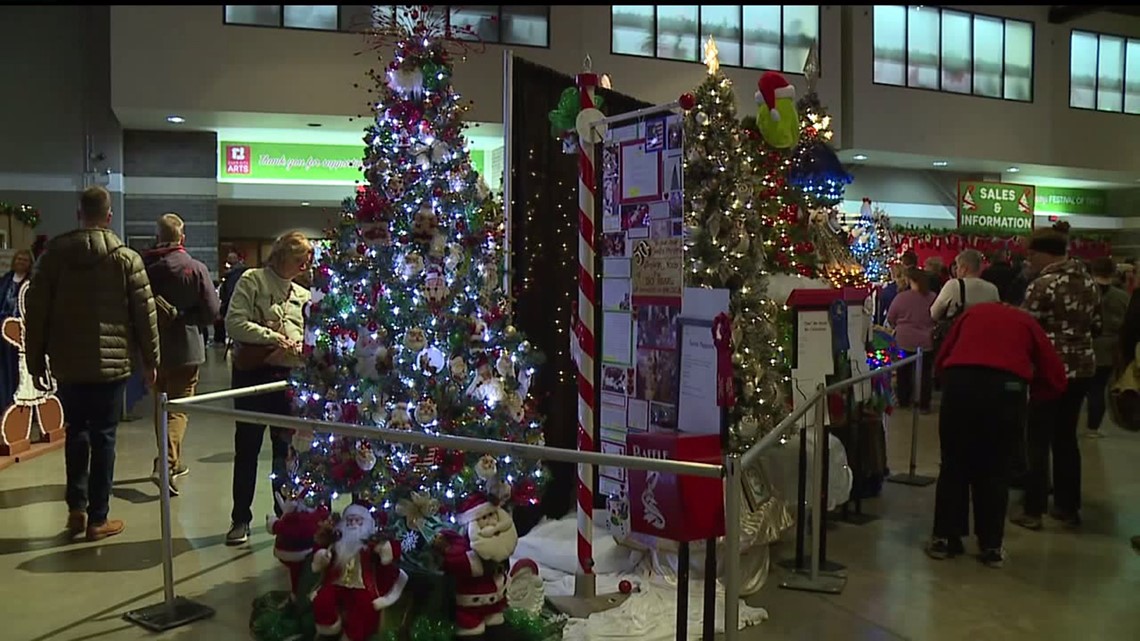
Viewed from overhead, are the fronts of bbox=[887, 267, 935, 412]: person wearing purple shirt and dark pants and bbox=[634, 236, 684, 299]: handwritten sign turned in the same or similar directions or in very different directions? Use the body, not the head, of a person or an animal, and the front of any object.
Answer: very different directions

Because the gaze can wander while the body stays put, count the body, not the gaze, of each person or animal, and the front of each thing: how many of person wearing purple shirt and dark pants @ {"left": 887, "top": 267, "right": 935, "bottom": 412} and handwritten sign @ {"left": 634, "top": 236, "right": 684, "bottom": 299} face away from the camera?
1

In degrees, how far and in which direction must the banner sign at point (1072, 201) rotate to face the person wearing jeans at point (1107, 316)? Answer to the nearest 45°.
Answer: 0° — it already faces them

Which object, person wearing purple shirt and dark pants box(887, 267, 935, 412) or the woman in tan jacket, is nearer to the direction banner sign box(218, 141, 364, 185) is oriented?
the woman in tan jacket

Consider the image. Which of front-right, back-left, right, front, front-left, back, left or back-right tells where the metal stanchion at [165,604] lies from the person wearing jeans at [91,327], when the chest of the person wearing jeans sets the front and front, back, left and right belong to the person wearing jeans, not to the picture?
back

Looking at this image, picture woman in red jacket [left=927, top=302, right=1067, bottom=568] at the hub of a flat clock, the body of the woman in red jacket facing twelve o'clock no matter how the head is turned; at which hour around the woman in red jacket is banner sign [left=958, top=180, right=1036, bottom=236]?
The banner sign is roughly at 12 o'clock from the woman in red jacket.

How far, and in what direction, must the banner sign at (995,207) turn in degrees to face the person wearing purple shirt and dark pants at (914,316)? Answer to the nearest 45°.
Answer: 0° — it already faces them

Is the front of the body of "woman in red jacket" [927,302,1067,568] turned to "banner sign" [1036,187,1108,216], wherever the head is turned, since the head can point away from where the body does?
yes

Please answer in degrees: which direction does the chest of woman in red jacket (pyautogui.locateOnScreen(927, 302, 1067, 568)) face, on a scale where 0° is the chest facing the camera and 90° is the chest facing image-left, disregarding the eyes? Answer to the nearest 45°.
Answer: approximately 180°
